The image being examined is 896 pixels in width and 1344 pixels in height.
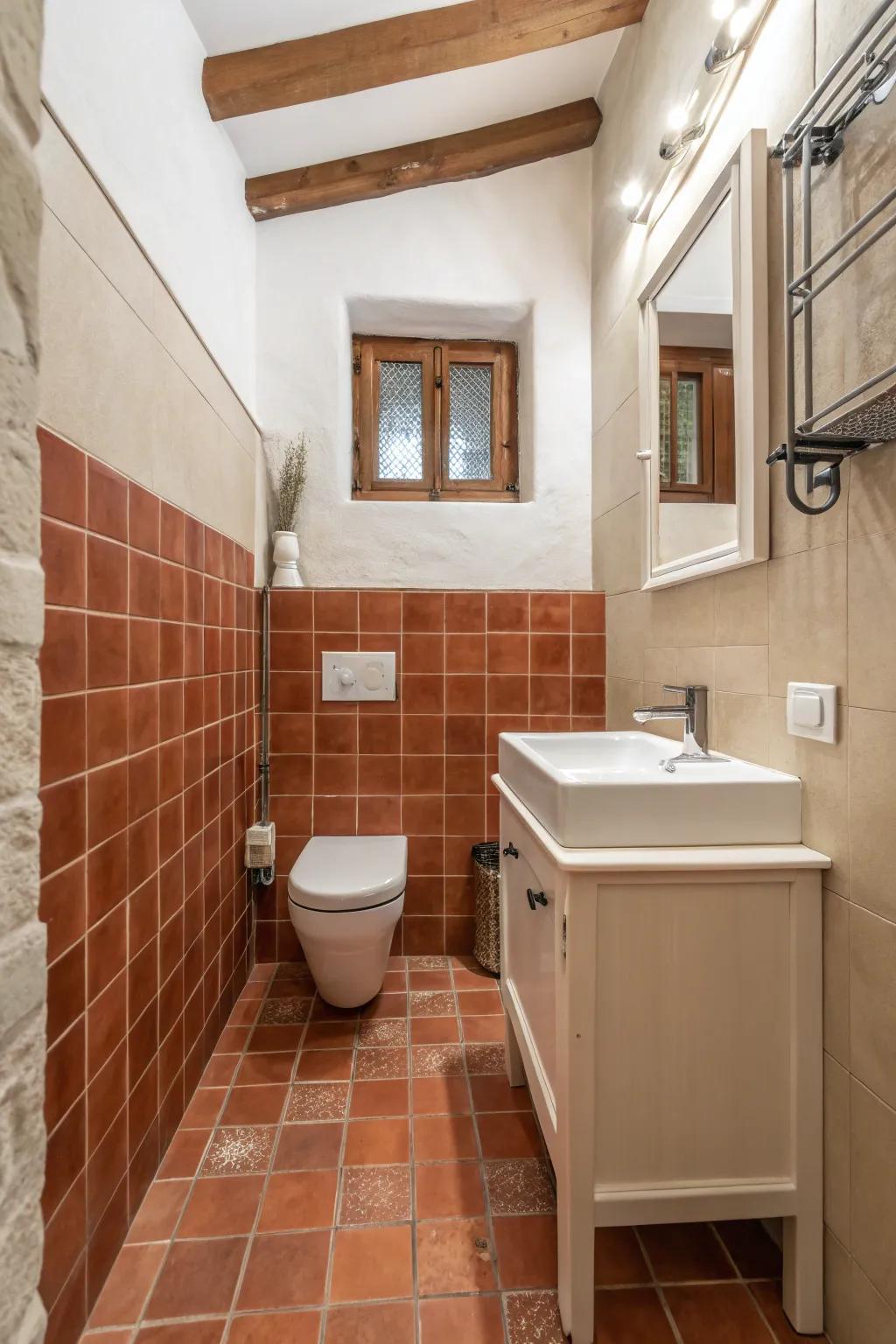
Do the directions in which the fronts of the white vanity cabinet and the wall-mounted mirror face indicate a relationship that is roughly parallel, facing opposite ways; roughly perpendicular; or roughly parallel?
roughly parallel

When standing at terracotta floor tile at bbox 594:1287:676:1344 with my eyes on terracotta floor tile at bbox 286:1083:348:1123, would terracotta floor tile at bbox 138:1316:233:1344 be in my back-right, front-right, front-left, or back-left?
front-left

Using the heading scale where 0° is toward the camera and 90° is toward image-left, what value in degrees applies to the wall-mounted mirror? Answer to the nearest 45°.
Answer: approximately 90°

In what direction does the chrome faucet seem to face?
to the viewer's left

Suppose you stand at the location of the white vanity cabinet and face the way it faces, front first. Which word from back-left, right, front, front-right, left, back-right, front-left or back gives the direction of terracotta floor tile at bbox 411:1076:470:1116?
front-right

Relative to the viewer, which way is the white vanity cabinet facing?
to the viewer's left

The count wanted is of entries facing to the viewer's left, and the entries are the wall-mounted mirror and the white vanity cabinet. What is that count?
2
